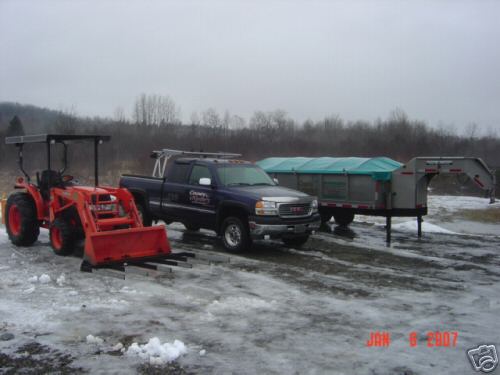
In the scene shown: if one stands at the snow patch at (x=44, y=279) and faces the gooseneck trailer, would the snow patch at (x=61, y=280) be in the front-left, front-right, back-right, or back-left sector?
front-right

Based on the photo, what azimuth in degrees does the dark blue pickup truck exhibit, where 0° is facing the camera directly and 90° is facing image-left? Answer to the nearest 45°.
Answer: approximately 315°

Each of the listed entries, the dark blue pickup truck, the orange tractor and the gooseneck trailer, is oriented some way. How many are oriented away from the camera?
0

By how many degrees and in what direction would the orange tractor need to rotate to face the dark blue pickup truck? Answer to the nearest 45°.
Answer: approximately 45° to its left

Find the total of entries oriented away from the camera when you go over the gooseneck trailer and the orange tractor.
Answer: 0

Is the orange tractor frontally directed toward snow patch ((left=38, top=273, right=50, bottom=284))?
no

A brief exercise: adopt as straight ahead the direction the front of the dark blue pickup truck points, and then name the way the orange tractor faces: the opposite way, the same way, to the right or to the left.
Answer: the same way

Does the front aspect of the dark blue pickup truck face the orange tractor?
no

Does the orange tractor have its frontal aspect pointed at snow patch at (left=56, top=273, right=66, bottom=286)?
no

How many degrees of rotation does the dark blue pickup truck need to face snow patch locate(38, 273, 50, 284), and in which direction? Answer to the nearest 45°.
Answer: approximately 90° to its right

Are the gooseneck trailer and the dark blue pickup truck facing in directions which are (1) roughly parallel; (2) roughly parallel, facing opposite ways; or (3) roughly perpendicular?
roughly parallel

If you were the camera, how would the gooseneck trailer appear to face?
facing the viewer and to the right of the viewer

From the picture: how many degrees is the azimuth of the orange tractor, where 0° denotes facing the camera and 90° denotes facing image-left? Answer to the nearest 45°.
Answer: approximately 315°

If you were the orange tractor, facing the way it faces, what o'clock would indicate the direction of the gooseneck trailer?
The gooseneck trailer is roughly at 10 o'clock from the orange tractor.
